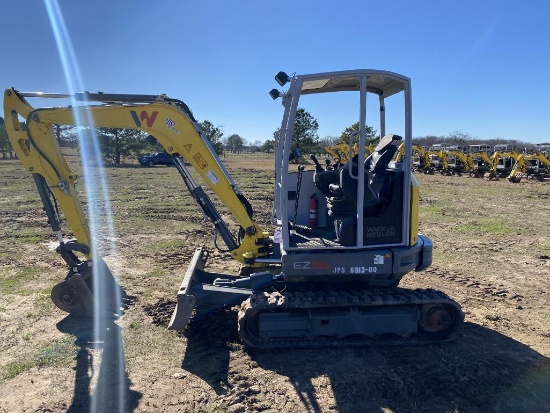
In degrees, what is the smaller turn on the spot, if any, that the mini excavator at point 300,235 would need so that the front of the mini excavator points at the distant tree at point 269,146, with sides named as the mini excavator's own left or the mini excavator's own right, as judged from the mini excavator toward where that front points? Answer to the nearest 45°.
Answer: approximately 90° to the mini excavator's own right

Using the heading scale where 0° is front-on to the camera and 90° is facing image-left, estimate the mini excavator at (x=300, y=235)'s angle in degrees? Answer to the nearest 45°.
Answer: approximately 90°

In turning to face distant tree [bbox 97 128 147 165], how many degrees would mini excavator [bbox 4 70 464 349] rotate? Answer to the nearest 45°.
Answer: approximately 90° to its right
